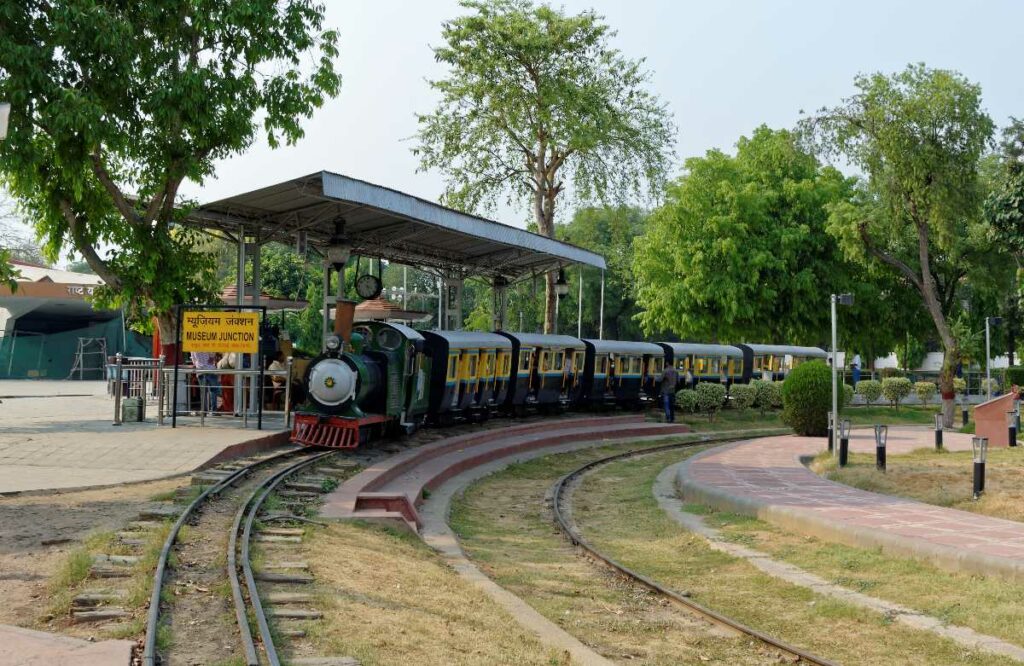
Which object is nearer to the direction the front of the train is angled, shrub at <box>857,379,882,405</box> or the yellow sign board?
the yellow sign board

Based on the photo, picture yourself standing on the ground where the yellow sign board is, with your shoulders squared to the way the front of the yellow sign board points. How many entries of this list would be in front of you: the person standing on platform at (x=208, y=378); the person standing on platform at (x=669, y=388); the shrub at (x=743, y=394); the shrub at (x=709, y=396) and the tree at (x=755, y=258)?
0

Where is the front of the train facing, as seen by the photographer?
facing the viewer and to the left of the viewer

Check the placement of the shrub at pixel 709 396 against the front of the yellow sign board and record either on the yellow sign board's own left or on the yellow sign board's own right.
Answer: on the yellow sign board's own left

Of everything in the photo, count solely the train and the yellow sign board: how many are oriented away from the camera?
0

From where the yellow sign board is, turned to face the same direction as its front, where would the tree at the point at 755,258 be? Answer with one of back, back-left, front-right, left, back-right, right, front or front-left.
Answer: back-left

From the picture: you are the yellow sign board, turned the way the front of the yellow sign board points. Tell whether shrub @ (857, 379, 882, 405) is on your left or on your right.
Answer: on your left

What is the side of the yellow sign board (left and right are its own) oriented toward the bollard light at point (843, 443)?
left

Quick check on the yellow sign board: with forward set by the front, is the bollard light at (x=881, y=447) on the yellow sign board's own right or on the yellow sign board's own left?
on the yellow sign board's own left

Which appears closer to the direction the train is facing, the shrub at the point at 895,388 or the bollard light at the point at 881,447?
the bollard light

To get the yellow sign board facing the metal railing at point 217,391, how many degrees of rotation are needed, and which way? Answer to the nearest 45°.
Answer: approximately 180°

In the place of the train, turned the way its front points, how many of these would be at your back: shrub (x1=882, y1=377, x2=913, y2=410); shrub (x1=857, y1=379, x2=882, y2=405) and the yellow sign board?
2

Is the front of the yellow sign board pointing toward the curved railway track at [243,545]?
yes

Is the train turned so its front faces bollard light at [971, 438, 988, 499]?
no

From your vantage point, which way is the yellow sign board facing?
toward the camera
